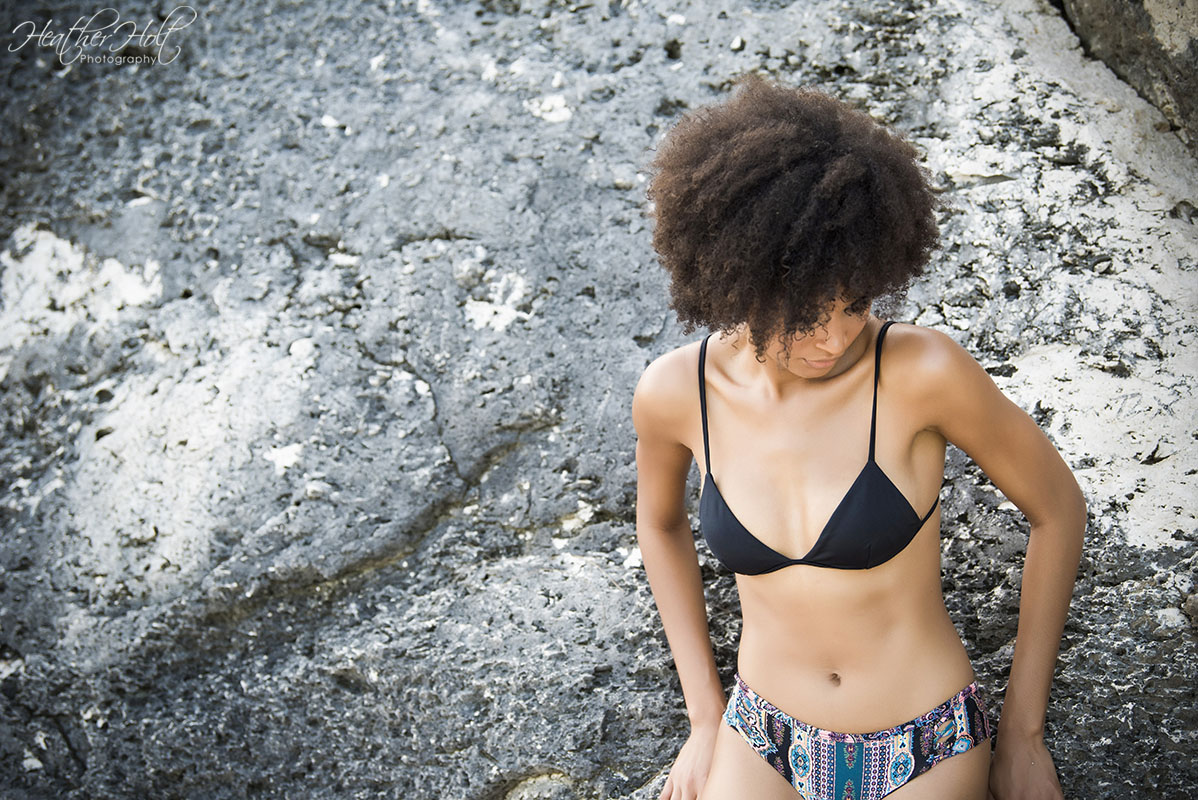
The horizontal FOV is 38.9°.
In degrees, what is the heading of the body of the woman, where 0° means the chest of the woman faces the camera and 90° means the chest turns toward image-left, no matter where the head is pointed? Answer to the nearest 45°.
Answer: approximately 0°
